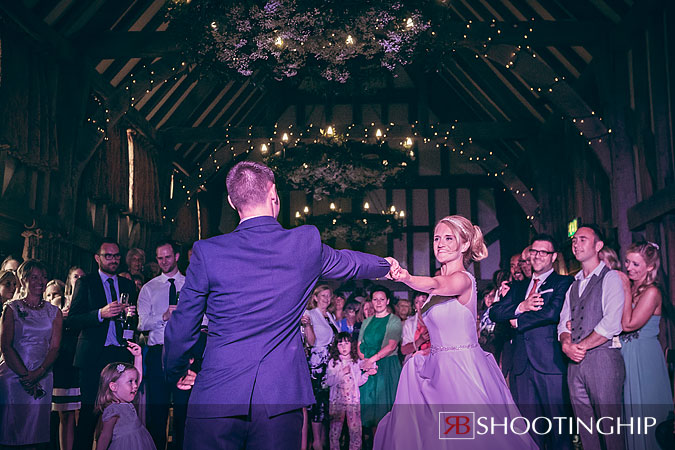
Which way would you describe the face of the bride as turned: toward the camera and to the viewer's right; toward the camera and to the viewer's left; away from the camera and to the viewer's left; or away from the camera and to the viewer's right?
toward the camera and to the viewer's left

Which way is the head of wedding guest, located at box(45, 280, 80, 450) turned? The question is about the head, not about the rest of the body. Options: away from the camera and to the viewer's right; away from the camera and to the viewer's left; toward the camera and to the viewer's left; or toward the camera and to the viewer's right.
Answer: toward the camera and to the viewer's right

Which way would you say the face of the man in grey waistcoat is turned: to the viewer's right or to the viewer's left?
to the viewer's left

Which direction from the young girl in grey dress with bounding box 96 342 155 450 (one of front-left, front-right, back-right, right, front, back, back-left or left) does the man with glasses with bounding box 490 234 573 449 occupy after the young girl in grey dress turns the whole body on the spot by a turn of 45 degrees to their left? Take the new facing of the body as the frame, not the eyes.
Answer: front

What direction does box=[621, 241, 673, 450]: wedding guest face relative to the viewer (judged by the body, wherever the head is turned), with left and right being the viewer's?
facing to the left of the viewer

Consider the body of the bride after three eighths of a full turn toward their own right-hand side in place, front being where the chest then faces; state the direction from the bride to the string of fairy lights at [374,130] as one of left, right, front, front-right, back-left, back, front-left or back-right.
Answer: front

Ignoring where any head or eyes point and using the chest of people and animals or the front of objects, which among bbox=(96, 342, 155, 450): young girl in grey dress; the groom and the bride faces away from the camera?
the groom

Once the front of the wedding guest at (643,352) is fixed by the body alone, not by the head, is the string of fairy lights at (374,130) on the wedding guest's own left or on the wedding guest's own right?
on the wedding guest's own right

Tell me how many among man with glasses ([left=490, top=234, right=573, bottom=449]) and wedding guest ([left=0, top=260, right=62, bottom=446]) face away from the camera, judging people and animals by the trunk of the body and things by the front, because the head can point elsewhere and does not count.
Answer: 0

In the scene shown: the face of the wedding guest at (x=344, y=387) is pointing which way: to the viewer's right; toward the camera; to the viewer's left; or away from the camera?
toward the camera

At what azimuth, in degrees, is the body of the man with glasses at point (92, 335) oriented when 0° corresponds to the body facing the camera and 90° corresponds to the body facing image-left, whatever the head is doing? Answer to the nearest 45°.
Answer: approximately 315°

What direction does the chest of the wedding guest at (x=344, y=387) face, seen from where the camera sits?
toward the camera

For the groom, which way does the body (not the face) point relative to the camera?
away from the camera

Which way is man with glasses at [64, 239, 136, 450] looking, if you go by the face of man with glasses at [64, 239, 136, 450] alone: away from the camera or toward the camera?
toward the camera

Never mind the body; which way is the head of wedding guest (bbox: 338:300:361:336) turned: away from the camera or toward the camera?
toward the camera

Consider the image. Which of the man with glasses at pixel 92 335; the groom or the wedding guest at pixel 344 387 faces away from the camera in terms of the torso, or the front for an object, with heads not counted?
the groom

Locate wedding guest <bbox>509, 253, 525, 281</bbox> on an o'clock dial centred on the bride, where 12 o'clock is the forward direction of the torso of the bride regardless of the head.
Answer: The wedding guest is roughly at 5 o'clock from the bride.

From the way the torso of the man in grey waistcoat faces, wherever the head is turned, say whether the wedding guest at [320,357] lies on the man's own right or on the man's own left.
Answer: on the man's own right
